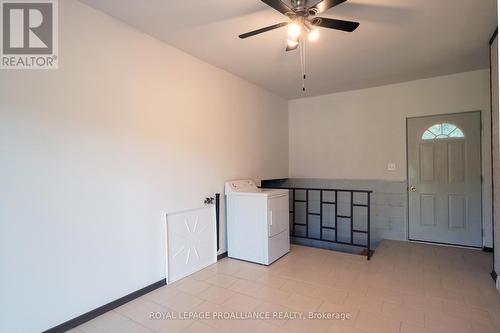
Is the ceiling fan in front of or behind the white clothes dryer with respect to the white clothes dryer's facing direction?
in front

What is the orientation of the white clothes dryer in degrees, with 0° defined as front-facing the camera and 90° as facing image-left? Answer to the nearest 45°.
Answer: approximately 315°

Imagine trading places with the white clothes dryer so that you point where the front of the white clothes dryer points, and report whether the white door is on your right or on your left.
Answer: on your left
